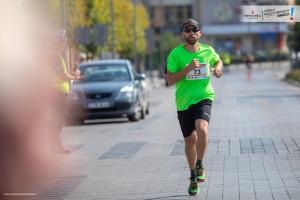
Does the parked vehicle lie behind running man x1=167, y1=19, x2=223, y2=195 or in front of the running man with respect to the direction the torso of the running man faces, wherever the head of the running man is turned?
behind

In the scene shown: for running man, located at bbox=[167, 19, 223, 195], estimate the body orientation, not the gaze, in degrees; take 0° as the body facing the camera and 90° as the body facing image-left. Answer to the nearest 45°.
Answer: approximately 0°

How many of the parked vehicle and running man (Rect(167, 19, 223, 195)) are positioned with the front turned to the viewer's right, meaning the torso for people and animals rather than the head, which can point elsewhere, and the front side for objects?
0

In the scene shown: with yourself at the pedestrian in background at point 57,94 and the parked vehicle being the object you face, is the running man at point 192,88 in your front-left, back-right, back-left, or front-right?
back-right

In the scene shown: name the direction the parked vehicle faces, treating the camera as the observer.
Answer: facing the viewer

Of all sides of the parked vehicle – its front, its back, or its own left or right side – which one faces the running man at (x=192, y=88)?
front

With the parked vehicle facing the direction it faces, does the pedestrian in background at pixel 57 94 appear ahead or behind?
ahead
